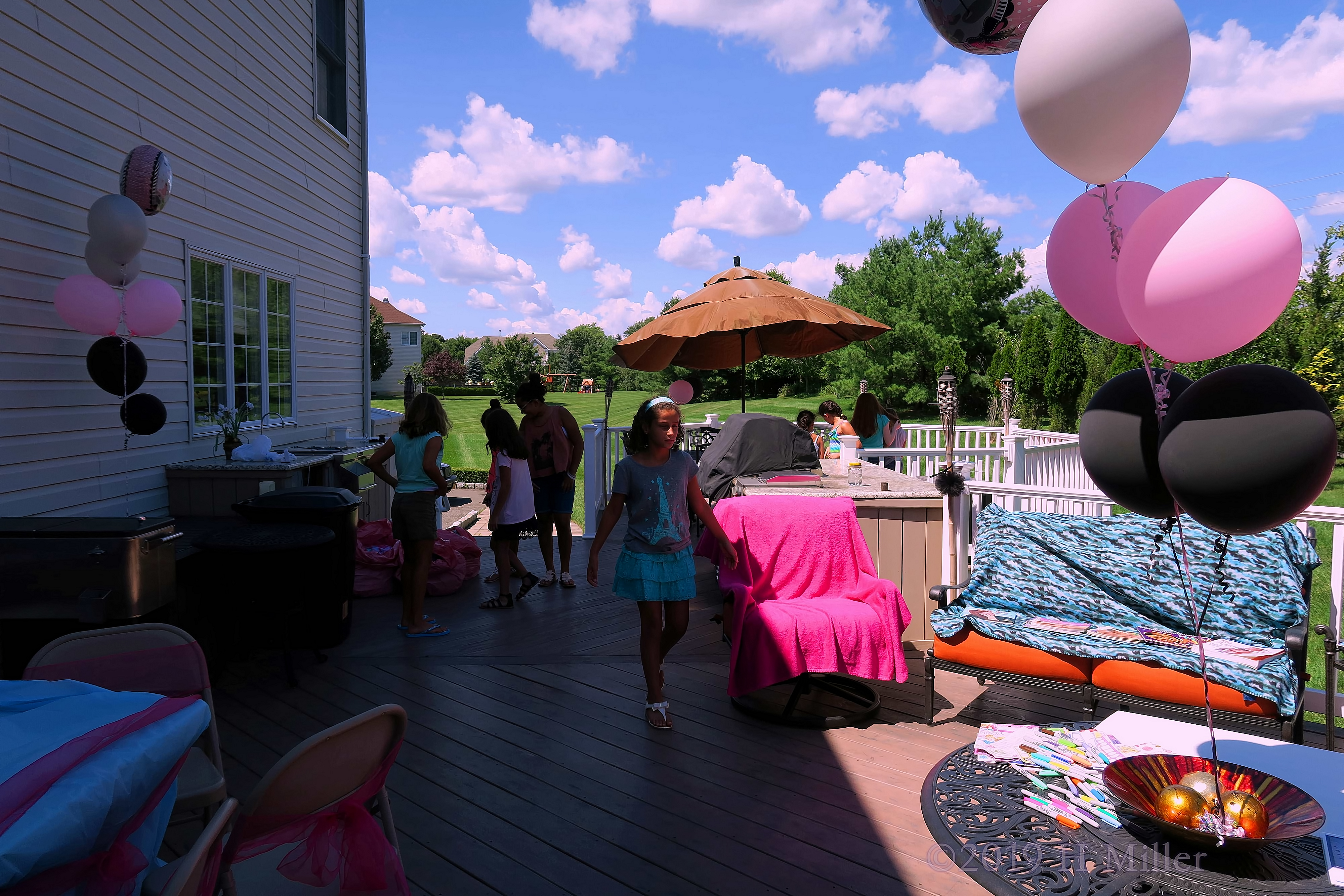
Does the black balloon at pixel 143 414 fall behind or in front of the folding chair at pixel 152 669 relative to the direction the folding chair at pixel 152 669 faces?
behind

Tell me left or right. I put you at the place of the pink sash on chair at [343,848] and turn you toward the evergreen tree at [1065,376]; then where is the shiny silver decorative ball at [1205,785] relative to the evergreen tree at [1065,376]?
right

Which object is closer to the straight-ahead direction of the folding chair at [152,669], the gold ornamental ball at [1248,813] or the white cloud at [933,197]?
the gold ornamental ball

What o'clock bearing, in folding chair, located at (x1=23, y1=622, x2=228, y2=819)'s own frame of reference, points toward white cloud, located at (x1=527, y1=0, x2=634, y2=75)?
The white cloud is roughly at 7 o'clock from the folding chair.

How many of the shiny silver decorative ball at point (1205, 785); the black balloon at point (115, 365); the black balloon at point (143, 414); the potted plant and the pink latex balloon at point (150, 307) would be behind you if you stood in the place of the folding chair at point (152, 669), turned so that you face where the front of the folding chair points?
4

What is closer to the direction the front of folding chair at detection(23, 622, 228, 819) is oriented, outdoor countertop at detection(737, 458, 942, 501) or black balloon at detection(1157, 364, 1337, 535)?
the black balloon

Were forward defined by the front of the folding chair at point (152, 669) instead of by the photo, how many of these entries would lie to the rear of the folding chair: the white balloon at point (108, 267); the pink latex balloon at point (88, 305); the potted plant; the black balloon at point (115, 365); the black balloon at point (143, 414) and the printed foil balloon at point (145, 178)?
6

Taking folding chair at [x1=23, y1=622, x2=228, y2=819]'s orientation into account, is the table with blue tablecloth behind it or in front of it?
in front

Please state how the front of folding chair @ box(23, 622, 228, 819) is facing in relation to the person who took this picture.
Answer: facing the viewer

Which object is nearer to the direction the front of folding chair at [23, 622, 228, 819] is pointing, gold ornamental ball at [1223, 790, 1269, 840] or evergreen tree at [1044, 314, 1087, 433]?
the gold ornamental ball

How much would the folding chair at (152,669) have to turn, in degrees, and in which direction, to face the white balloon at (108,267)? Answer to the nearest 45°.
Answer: approximately 180°

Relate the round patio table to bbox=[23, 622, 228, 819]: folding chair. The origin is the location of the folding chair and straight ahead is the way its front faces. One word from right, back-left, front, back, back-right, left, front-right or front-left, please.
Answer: front-left

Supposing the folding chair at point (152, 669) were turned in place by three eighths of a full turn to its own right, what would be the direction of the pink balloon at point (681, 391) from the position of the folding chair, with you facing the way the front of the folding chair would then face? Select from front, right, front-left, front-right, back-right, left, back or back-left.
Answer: right

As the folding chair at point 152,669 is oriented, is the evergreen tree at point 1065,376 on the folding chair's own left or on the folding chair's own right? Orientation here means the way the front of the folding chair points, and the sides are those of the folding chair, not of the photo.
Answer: on the folding chair's own left

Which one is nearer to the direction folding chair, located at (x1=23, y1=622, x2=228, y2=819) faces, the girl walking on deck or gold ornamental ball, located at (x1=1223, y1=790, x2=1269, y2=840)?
the gold ornamental ball

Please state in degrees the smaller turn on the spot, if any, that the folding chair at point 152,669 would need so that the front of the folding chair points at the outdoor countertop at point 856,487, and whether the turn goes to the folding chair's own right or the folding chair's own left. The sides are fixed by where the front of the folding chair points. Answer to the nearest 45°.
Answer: approximately 90° to the folding chair's own left

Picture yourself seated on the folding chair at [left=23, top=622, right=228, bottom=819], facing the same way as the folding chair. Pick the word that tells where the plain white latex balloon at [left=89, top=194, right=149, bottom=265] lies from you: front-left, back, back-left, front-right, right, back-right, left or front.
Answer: back

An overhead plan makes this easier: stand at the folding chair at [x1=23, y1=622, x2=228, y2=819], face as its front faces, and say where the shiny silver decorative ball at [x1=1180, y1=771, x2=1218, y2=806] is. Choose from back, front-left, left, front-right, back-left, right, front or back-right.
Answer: front-left
